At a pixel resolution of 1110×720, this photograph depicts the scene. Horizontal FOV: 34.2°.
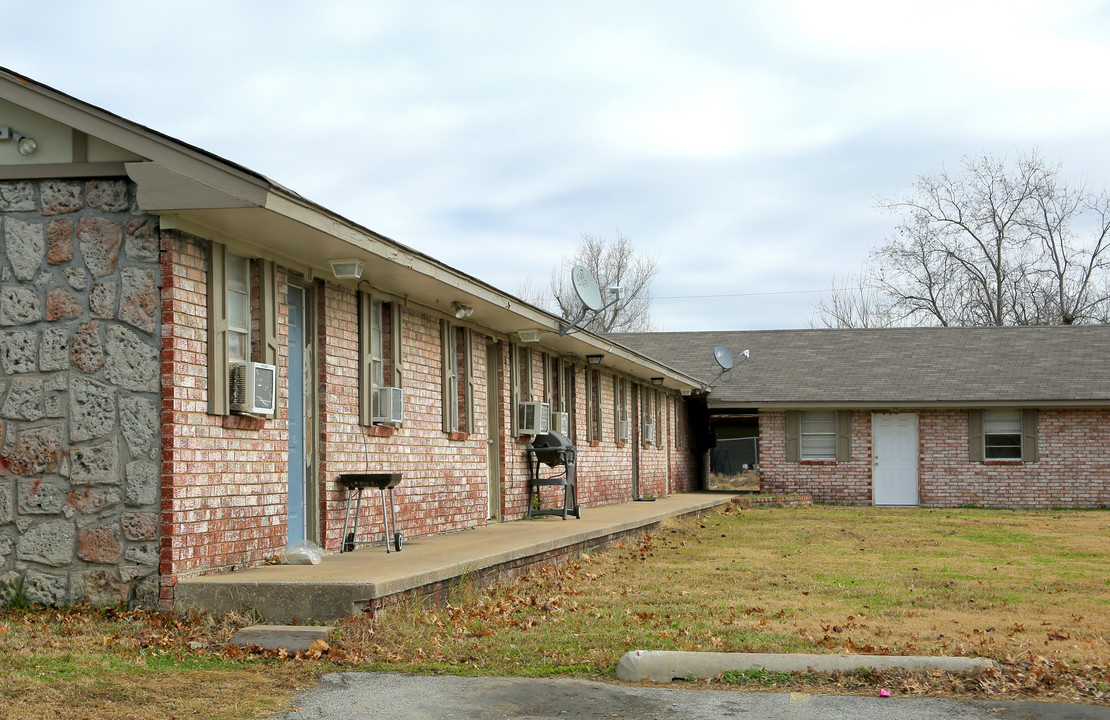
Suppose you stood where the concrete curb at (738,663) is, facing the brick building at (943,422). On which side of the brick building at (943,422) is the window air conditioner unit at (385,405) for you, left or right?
left

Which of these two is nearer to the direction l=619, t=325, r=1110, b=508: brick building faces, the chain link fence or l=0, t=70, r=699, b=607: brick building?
the brick building

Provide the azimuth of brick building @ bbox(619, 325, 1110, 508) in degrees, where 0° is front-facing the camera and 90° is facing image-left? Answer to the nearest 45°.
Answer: approximately 0°

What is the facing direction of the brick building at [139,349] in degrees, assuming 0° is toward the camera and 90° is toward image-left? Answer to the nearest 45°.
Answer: approximately 315°

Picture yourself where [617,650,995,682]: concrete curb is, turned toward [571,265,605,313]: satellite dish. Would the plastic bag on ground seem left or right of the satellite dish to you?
left
